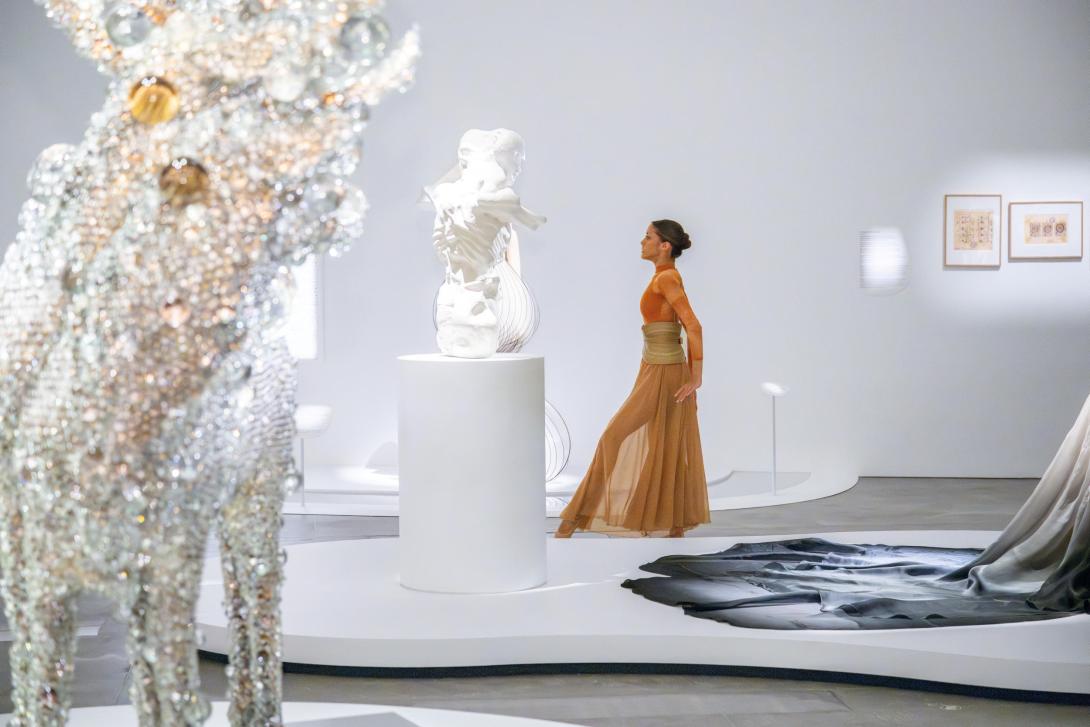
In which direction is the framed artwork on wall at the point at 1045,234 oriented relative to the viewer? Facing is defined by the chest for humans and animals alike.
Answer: toward the camera

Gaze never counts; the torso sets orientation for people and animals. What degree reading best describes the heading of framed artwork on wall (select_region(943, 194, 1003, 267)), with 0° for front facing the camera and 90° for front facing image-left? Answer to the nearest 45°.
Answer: approximately 0°

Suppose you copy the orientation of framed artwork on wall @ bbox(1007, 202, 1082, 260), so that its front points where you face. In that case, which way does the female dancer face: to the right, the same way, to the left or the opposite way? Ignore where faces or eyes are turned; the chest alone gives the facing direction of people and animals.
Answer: to the right

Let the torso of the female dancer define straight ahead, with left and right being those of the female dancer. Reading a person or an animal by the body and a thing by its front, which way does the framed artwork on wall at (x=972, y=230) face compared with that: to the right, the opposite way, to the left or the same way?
to the left

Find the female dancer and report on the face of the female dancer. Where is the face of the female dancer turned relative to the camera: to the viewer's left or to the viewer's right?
to the viewer's left

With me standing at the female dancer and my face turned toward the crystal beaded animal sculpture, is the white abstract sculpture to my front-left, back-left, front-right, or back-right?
front-right

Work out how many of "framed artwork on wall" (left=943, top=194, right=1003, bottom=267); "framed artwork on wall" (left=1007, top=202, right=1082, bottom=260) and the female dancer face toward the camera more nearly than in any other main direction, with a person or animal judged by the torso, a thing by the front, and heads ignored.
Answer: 2

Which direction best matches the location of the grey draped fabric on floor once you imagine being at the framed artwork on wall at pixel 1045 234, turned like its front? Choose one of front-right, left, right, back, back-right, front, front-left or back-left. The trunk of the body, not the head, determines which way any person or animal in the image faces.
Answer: front

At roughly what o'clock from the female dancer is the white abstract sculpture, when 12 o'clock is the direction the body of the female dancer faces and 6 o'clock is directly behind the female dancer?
The white abstract sculpture is roughly at 10 o'clock from the female dancer.

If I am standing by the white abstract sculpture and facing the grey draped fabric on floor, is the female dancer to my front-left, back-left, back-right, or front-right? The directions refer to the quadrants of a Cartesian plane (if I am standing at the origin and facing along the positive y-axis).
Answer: front-left

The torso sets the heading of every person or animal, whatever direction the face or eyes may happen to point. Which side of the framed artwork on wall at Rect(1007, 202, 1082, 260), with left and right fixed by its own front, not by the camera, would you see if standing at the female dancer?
front

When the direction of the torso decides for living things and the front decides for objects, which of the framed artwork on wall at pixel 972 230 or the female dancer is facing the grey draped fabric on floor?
the framed artwork on wall

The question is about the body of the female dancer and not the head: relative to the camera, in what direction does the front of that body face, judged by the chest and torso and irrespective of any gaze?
to the viewer's left

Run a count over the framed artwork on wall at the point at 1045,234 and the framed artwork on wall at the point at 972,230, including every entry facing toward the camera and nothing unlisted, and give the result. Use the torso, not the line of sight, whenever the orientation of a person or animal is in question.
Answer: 2
